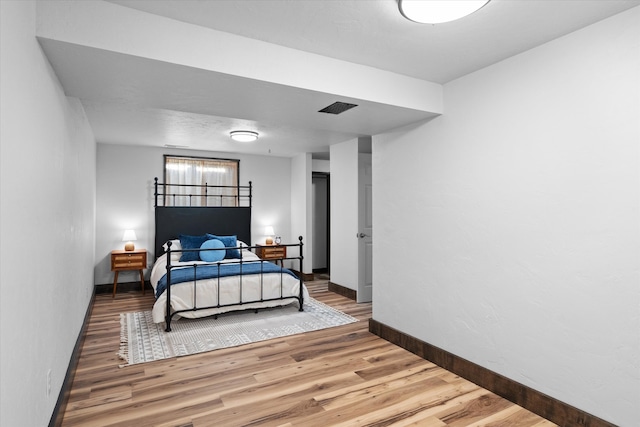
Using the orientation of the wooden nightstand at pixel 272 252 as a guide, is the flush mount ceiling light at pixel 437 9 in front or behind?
in front

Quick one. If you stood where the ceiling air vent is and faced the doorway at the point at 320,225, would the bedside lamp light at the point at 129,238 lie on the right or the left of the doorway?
left

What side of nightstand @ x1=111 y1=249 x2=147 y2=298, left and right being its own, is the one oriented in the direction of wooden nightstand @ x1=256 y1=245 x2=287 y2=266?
left

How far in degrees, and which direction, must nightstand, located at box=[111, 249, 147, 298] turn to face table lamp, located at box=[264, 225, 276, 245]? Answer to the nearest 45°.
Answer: approximately 90° to its left

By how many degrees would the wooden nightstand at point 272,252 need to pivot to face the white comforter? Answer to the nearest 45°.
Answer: approximately 45° to its right

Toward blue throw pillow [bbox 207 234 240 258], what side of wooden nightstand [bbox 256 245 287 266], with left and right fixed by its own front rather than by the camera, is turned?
right

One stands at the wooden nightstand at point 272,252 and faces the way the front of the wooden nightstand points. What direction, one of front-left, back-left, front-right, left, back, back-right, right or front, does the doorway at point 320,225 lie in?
left

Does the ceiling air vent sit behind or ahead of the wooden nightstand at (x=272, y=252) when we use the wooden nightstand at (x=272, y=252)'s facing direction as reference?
ahead

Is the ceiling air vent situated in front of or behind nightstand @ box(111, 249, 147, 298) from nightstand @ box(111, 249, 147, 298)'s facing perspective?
in front
